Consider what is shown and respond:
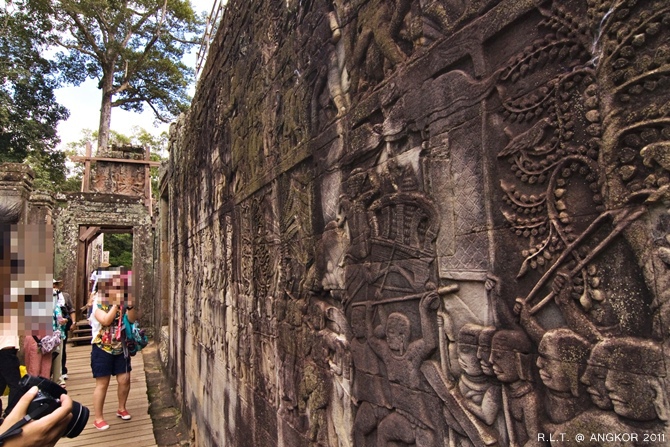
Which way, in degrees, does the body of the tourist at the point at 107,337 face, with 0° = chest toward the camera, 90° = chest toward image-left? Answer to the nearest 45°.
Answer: approximately 315°

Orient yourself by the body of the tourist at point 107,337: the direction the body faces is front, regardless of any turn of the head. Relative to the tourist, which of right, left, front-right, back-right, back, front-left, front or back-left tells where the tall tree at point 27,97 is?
back-left

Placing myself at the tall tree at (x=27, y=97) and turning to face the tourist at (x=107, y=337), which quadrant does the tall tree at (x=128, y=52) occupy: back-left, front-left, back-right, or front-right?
back-left

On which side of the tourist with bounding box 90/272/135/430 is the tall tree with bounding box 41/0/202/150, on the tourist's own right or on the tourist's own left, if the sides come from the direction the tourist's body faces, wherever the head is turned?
on the tourist's own left
